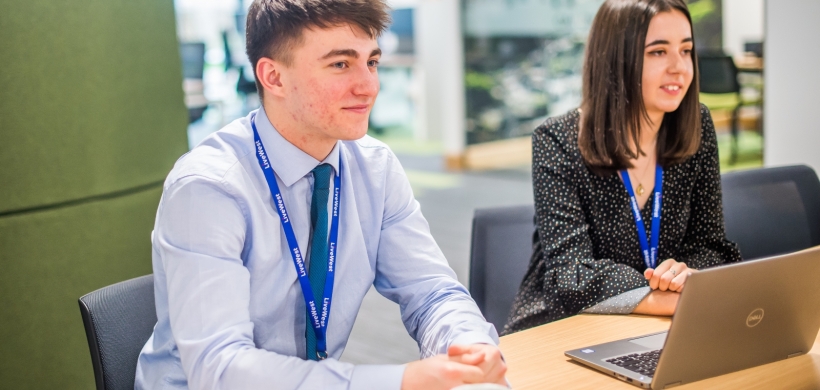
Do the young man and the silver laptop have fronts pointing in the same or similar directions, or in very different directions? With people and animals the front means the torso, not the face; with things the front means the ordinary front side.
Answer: very different directions

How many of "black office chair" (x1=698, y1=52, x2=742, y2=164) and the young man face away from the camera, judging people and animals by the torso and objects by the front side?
1

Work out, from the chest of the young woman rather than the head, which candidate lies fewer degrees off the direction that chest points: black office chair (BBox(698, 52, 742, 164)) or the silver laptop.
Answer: the silver laptop

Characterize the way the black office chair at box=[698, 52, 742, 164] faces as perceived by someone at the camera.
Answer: facing away from the viewer

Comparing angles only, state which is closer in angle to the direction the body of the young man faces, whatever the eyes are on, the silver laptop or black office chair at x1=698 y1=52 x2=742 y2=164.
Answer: the silver laptop

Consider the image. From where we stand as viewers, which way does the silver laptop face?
facing away from the viewer and to the left of the viewer

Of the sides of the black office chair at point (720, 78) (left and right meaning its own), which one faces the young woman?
back

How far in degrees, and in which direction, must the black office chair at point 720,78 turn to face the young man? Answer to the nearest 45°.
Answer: approximately 180°

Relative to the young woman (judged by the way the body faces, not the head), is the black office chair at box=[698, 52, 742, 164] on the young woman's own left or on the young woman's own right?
on the young woman's own left

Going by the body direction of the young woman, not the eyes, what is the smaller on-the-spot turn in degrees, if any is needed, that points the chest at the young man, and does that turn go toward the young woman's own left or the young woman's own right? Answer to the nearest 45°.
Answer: approximately 90° to the young woman's own right

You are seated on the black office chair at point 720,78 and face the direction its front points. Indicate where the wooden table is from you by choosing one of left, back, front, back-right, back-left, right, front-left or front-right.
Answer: back

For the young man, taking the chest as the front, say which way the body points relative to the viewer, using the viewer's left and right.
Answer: facing the viewer and to the right of the viewer

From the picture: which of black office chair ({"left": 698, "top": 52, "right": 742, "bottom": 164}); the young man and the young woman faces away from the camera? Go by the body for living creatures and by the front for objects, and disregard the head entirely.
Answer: the black office chair
